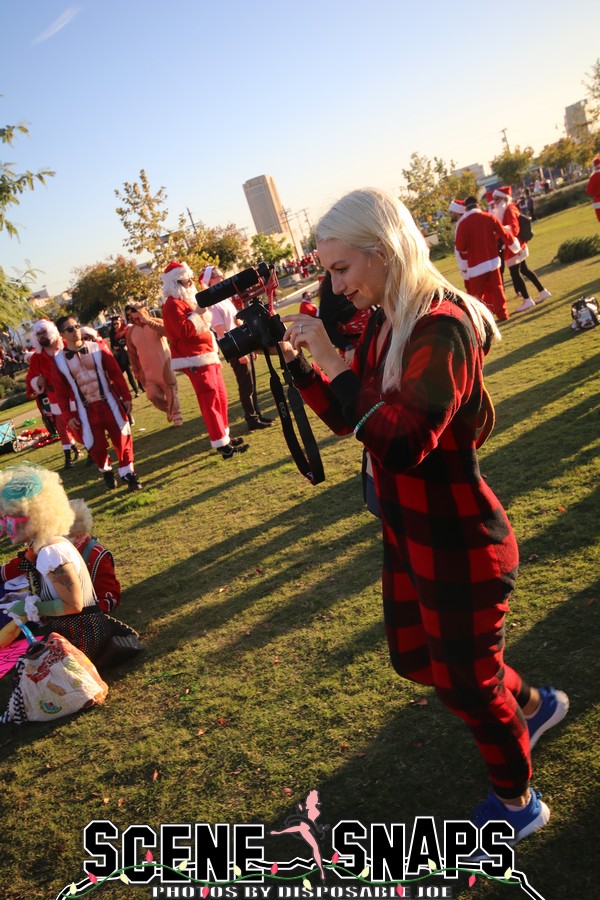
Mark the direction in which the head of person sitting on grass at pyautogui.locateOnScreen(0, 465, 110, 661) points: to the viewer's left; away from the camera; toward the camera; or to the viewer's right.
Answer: to the viewer's left

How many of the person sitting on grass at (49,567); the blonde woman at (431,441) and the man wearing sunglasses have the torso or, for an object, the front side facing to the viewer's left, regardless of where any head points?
2

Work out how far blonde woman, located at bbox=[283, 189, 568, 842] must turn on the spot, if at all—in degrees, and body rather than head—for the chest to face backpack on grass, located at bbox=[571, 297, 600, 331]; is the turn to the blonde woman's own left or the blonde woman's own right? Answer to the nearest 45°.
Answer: approximately 90° to the blonde woman's own right

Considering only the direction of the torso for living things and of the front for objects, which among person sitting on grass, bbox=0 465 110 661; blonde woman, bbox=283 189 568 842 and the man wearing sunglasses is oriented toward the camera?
the man wearing sunglasses

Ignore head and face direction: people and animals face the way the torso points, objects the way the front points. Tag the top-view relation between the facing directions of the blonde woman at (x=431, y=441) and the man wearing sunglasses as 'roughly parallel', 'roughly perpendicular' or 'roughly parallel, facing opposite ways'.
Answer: roughly perpendicular

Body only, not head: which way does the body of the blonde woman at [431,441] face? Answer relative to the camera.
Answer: to the viewer's left

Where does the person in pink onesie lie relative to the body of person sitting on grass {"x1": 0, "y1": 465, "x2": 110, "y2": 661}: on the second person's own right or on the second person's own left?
on the second person's own right

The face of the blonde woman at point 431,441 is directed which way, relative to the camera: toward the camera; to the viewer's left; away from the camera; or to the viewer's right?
to the viewer's left

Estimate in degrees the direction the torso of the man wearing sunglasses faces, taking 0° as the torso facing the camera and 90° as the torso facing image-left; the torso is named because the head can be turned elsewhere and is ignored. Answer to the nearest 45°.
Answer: approximately 0°

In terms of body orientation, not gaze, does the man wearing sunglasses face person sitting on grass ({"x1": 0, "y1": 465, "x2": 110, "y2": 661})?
yes

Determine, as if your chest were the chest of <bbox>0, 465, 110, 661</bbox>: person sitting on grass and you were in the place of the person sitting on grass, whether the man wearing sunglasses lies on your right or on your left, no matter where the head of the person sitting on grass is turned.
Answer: on your right

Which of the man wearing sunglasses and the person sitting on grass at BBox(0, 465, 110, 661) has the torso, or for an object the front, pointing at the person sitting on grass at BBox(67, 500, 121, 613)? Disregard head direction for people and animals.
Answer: the man wearing sunglasses

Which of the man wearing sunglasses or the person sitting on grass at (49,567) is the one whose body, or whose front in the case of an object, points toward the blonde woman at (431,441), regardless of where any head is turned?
the man wearing sunglasses

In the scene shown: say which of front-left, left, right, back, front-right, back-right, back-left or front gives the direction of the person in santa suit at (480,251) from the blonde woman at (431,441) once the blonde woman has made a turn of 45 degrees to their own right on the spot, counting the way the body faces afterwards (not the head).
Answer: front-right

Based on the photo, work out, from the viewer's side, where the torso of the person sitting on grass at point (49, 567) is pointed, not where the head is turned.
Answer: to the viewer's left
